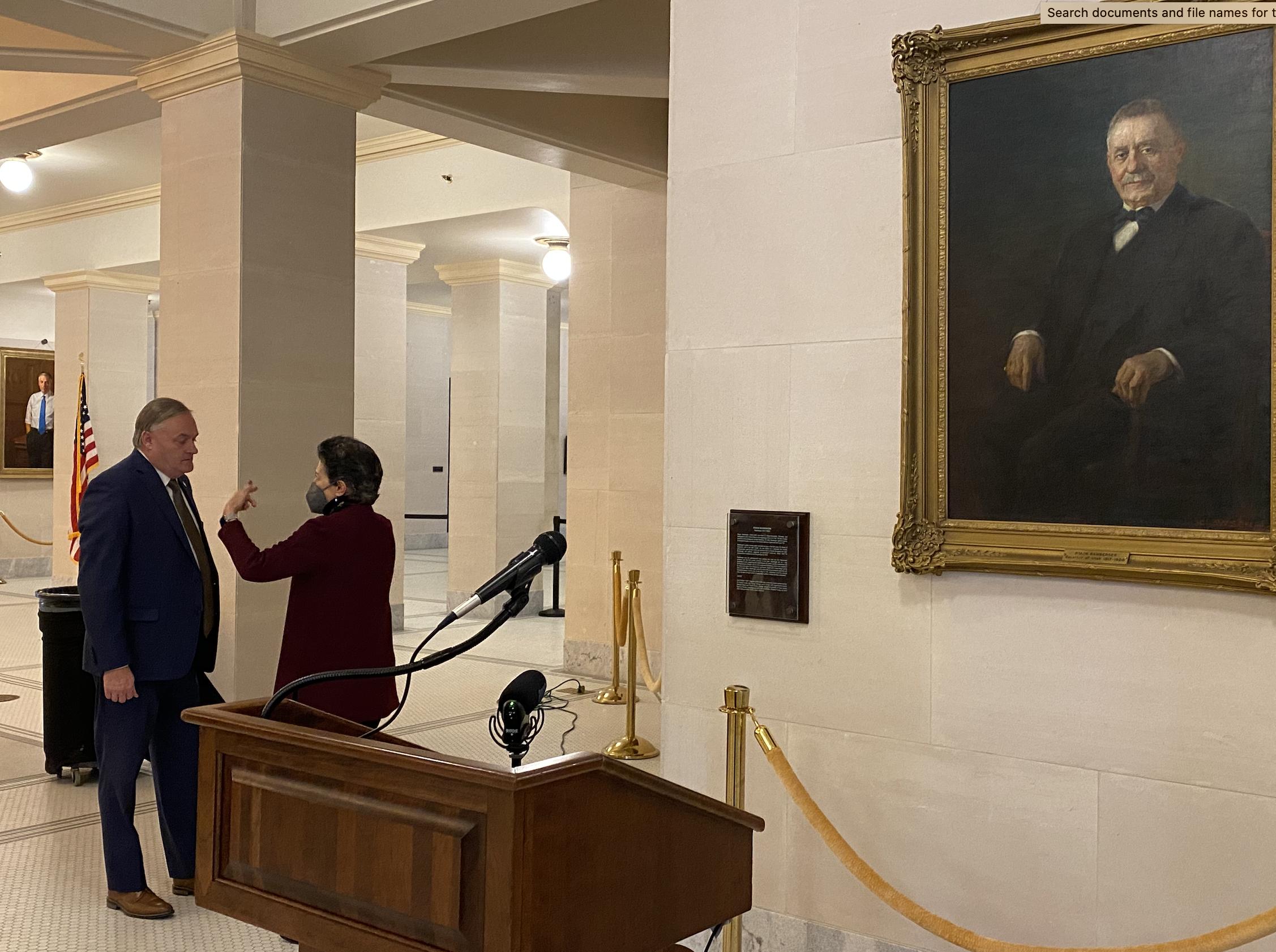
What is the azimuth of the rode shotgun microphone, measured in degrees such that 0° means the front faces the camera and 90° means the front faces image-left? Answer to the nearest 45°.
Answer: approximately 225°

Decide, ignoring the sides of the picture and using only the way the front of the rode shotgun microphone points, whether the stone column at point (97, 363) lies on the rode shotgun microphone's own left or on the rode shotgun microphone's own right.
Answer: on the rode shotgun microphone's own left

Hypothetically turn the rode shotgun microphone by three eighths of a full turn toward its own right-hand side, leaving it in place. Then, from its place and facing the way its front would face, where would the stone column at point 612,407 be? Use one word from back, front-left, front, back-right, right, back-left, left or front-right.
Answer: back

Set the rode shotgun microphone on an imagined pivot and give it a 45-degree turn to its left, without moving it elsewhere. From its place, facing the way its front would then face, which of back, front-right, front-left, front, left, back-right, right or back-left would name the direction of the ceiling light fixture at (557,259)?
front

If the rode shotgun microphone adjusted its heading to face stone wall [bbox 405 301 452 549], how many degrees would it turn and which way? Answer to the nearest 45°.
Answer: approximately 45° to its left

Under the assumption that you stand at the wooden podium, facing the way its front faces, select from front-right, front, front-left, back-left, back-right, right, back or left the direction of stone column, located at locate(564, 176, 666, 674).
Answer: back-right
